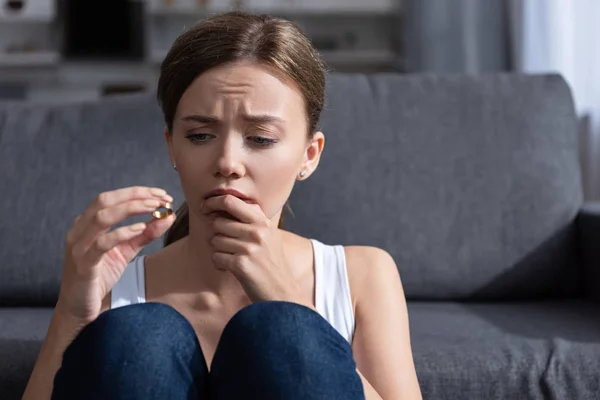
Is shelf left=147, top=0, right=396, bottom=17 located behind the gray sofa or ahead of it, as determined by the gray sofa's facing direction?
behind

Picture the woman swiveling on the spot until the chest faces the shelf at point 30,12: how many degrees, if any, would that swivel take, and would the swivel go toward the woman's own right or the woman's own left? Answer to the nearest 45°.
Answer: approximately 180°

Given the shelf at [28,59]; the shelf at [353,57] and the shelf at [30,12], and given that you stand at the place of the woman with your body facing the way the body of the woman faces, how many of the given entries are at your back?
3

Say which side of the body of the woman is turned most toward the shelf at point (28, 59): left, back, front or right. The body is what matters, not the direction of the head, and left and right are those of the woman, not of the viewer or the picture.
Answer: back

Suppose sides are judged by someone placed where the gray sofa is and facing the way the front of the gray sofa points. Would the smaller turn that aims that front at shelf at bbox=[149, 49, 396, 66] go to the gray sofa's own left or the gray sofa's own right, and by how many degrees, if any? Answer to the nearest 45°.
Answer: approximately 180°

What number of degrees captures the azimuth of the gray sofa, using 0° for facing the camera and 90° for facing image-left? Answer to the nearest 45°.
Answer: approximately 0°

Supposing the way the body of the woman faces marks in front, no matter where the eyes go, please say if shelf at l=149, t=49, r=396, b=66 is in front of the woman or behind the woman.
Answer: behind
